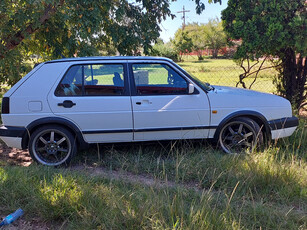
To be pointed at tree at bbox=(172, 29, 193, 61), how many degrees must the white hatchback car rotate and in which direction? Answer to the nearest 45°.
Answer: approximately 90° to its left

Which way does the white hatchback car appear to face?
to the viewer's right

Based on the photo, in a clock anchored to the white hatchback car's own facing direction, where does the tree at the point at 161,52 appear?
The tree is roughly at 9 o'clock from the white hatchback car.
